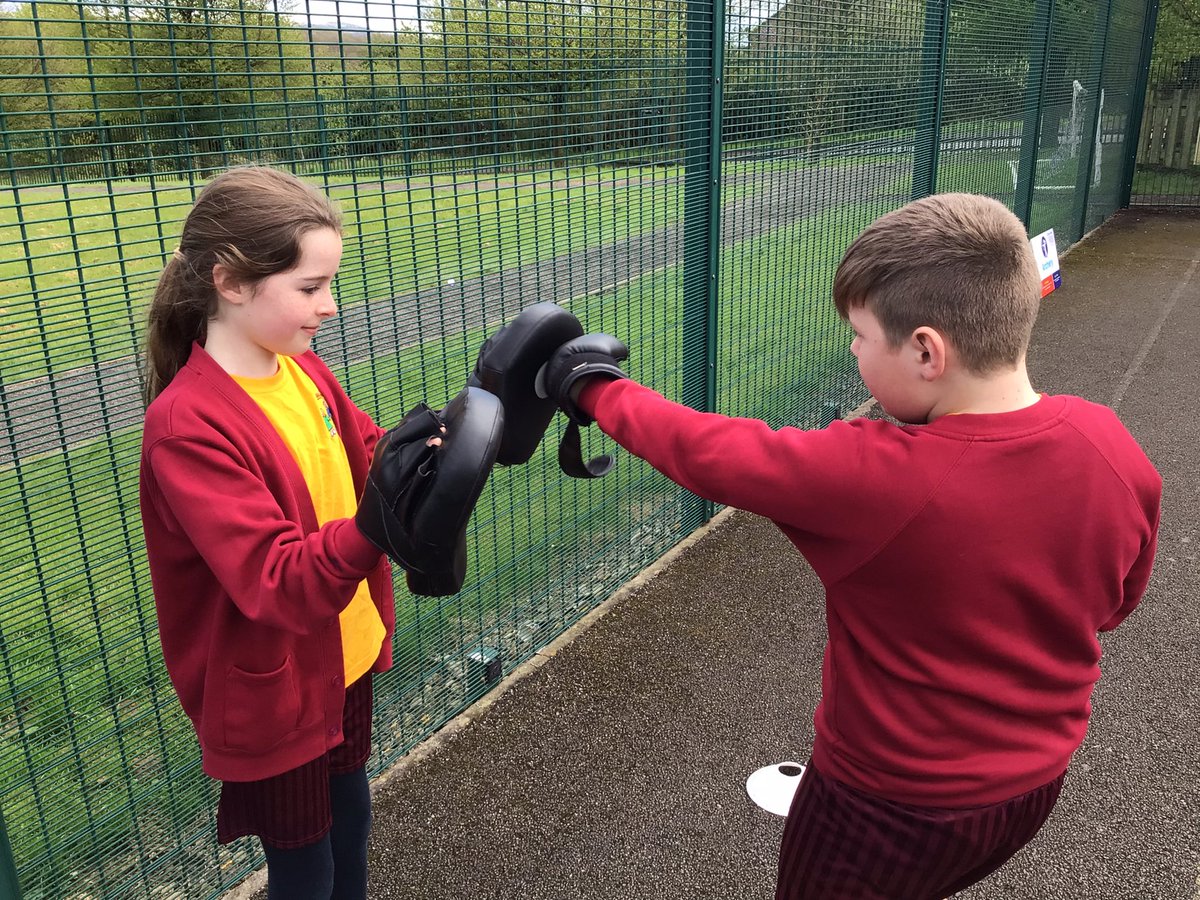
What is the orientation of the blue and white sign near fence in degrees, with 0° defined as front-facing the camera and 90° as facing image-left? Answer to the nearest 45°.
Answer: approximately 315°

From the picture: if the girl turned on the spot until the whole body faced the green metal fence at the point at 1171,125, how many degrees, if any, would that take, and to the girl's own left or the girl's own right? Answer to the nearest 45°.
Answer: approximately 90° to the girl's own left

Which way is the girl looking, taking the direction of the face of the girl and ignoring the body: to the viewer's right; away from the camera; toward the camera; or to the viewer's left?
to the viewer's right

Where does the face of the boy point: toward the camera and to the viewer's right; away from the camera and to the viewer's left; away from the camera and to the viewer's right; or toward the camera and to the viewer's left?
away from the camera and to the viewer's left

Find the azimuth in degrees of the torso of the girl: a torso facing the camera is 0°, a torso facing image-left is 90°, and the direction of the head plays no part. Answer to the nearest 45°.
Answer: approximately 315°

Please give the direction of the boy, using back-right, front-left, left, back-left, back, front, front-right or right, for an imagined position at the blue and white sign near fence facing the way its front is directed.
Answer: front-right

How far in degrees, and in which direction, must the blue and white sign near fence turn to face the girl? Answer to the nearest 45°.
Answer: approximately 45° to its right

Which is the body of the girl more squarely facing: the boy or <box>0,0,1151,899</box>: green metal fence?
the boy

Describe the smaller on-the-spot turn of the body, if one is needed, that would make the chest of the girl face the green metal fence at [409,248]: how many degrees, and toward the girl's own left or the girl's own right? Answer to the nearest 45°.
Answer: approximately 135° to the girl's own left

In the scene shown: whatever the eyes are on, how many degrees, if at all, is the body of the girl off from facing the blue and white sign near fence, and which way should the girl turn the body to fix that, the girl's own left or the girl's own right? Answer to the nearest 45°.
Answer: approximately 90° to the girl's own left

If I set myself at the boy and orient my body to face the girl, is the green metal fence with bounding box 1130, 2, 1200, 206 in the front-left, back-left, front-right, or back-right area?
back-right
